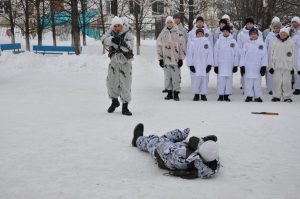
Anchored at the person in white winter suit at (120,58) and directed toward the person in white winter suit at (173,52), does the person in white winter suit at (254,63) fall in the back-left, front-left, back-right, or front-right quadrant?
front-right

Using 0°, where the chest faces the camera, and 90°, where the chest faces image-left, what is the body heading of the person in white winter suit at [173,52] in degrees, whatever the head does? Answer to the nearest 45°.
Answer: approximately 0°

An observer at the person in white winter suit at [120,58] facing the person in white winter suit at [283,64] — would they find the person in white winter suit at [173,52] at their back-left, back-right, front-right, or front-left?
front-left

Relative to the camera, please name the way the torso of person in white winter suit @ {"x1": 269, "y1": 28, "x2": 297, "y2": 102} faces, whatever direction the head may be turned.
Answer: toward the camera

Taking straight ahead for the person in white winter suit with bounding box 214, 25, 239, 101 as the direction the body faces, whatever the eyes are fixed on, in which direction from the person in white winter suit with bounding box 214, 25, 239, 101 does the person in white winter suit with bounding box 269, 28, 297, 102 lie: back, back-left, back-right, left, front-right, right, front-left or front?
left

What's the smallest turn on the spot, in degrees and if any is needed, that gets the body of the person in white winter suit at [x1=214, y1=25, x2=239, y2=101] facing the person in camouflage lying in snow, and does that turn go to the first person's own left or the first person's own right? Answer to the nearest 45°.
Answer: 0° — they already face them

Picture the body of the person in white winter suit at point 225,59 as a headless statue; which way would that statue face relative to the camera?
toward the camera

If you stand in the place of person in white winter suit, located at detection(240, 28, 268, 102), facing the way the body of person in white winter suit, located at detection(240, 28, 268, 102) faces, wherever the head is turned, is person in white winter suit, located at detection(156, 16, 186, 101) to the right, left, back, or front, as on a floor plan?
right

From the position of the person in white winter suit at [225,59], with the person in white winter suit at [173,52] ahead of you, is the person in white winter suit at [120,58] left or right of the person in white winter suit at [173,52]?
left

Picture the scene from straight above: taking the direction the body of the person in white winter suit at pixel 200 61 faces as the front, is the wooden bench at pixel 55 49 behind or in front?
behind
